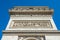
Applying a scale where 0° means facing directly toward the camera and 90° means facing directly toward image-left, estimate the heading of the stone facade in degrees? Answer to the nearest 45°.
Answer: approximately 0°
